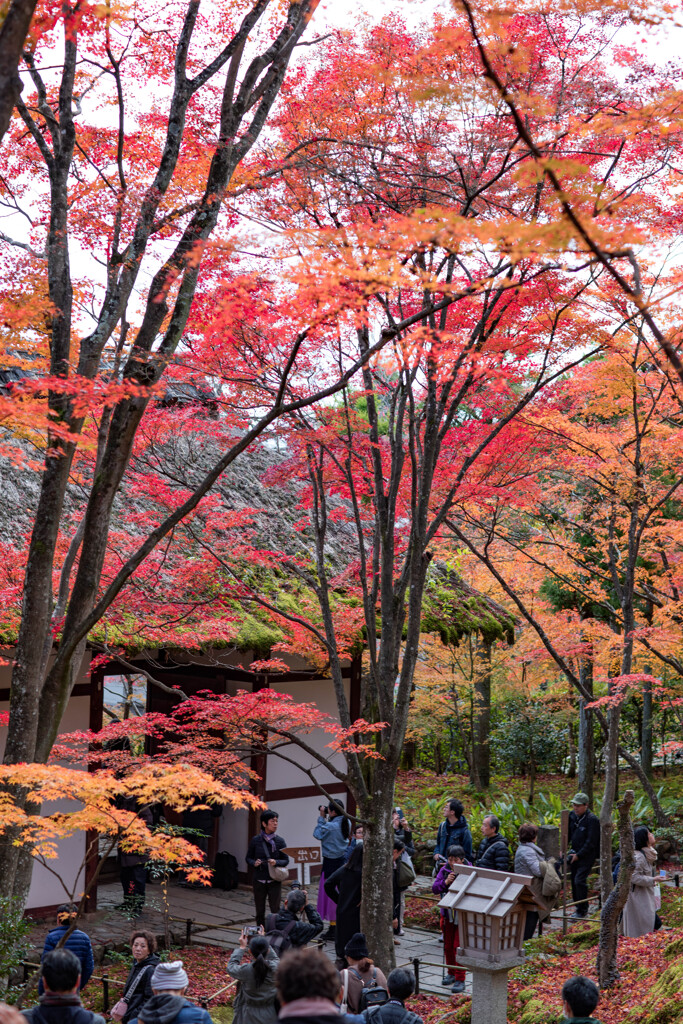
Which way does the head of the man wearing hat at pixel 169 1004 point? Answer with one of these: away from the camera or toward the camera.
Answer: away from the camera

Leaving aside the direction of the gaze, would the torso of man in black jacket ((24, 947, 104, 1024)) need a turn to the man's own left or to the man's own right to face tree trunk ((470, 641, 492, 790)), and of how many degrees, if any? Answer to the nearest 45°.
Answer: approximately 45° to the man's own right

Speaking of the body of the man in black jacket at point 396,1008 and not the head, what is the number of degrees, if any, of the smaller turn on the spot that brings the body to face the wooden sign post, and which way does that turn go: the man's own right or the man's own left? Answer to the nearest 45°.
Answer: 0° — they already face it

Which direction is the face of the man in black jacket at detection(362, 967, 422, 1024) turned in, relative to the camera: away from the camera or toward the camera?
away from the camera

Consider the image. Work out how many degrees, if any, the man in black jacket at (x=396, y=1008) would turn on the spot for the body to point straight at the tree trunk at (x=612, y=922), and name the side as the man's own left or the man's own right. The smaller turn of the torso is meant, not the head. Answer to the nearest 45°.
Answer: approximately 45° to the man's own right

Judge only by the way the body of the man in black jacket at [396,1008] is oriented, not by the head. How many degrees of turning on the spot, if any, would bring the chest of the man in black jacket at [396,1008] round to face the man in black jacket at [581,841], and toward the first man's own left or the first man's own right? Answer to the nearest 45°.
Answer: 0° — they already face them

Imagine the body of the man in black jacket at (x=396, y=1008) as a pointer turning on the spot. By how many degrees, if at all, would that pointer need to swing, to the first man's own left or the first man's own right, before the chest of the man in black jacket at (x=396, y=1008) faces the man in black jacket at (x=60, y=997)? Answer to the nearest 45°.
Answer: approximately 135° to the first man's own left

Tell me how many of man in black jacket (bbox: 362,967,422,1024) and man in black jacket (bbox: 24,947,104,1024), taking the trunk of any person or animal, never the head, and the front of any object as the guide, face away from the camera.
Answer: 2

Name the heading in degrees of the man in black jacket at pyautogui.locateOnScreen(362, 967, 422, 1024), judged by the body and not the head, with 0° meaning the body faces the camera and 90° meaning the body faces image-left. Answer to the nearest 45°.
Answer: approximately 180°

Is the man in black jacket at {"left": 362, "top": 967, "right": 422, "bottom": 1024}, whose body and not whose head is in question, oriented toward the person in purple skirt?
yes

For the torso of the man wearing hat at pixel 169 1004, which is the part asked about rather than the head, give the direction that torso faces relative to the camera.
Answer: away from the camera

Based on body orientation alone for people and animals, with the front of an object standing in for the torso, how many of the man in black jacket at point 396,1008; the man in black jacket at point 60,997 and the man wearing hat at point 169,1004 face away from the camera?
3

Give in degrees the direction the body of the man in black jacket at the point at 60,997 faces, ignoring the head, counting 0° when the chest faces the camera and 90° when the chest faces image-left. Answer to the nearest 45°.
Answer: approximately 180°

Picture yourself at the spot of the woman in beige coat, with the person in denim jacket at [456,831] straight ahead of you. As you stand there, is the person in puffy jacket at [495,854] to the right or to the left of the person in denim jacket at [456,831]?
left
